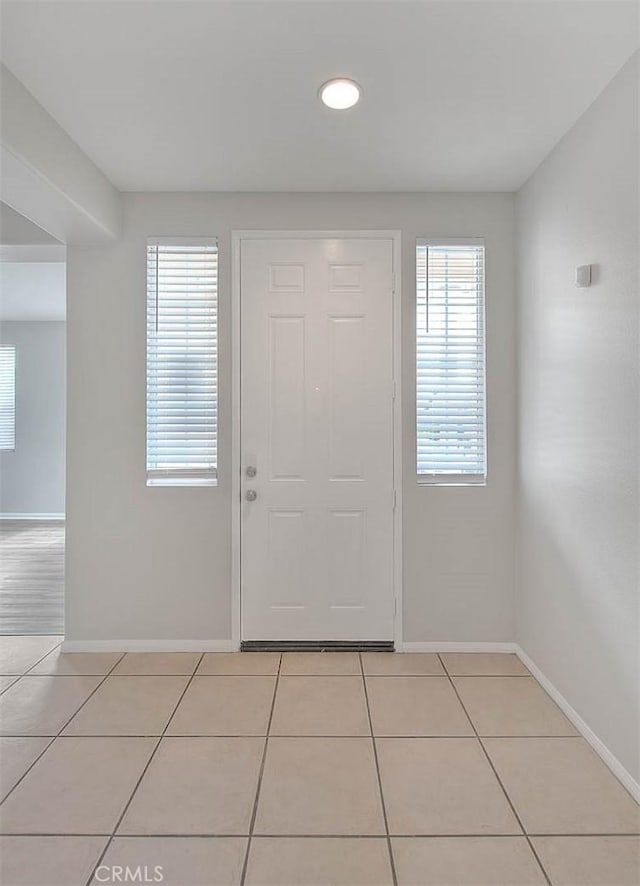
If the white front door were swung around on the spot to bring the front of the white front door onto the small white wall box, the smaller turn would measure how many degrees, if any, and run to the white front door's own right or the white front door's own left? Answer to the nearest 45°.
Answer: approximately 45° to the white front door's own left

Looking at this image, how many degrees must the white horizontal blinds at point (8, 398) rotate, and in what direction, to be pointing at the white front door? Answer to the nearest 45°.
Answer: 0° — it already faces it

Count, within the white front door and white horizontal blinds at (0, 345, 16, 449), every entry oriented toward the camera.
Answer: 2

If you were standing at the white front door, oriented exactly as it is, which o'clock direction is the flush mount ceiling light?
The flush mount ceiling light is roughly at 12 o'clock from the white front door.

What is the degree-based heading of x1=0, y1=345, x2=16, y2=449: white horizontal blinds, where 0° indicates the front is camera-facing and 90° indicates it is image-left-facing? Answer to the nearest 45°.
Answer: approximately 0°

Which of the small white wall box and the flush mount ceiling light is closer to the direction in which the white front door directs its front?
the flush mount ceiling light

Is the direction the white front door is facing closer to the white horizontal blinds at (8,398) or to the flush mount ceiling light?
the flush mount ceiling light

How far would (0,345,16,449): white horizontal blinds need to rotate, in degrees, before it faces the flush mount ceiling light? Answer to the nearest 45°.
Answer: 0° — it already faces it
